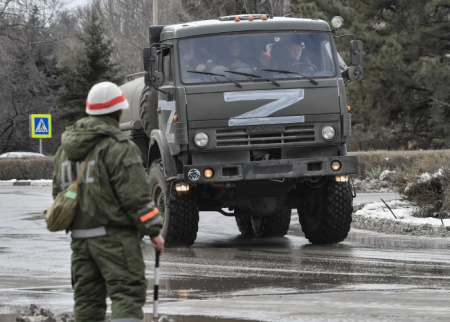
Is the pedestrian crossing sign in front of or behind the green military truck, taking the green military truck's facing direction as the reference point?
behind

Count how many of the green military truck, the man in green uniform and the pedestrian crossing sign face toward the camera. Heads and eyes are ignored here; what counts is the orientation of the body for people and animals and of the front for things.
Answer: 2

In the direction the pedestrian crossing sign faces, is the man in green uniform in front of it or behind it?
in front

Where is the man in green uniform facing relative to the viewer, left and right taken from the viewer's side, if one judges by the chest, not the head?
facing away from the viewer and to the right of the viewer

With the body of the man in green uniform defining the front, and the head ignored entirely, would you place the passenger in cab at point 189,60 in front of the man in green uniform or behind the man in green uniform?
in front

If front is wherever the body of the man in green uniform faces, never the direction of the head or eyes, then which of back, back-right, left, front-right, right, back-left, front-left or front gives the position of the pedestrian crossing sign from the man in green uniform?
front-left

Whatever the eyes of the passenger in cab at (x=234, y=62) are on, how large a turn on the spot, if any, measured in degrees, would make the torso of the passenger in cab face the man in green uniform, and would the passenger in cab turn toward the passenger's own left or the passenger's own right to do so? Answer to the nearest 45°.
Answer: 0° — they already face them

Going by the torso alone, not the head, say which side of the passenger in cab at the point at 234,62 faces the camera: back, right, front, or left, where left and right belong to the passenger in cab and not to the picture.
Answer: front

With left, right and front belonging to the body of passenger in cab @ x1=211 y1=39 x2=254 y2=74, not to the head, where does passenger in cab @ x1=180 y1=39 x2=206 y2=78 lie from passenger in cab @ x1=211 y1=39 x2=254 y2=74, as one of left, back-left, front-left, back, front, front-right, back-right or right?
right

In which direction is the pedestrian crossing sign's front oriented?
toward the camera

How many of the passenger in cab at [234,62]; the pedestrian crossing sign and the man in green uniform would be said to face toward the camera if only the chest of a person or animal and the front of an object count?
2
